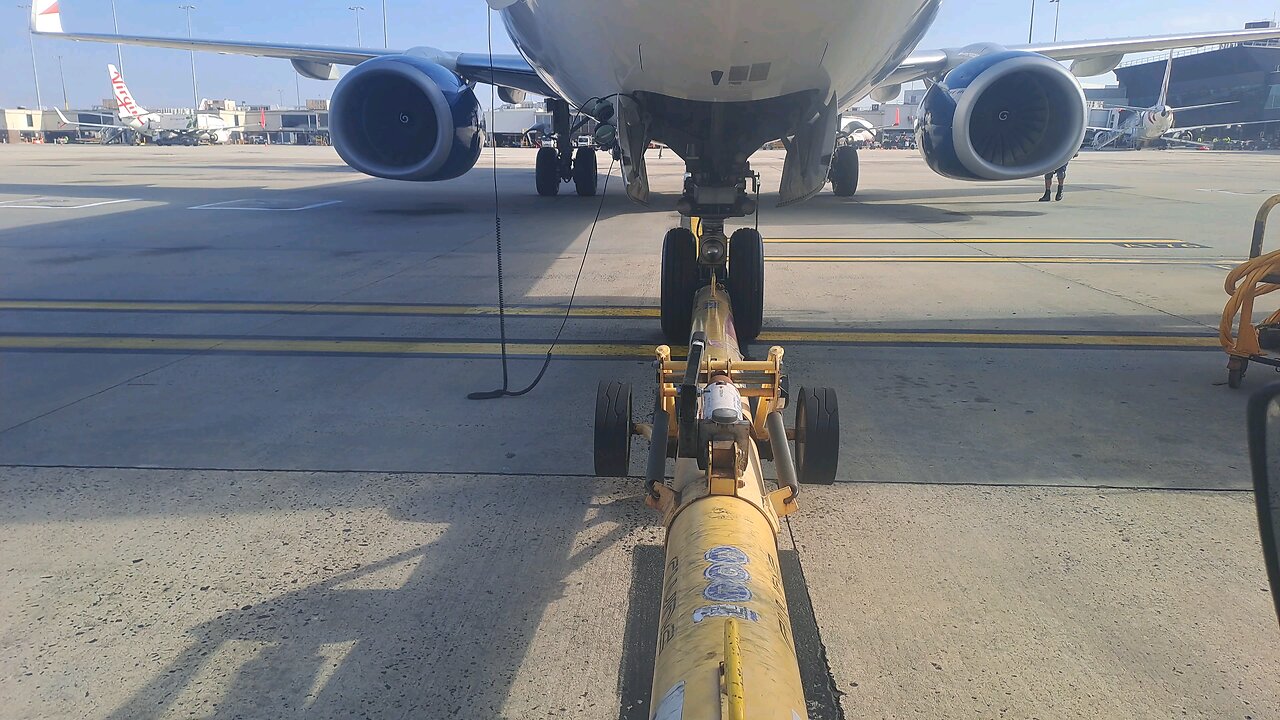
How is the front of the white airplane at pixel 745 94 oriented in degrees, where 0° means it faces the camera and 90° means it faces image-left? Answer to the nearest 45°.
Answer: approximately 0°

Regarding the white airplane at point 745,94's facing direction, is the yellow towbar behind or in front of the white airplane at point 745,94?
in front
